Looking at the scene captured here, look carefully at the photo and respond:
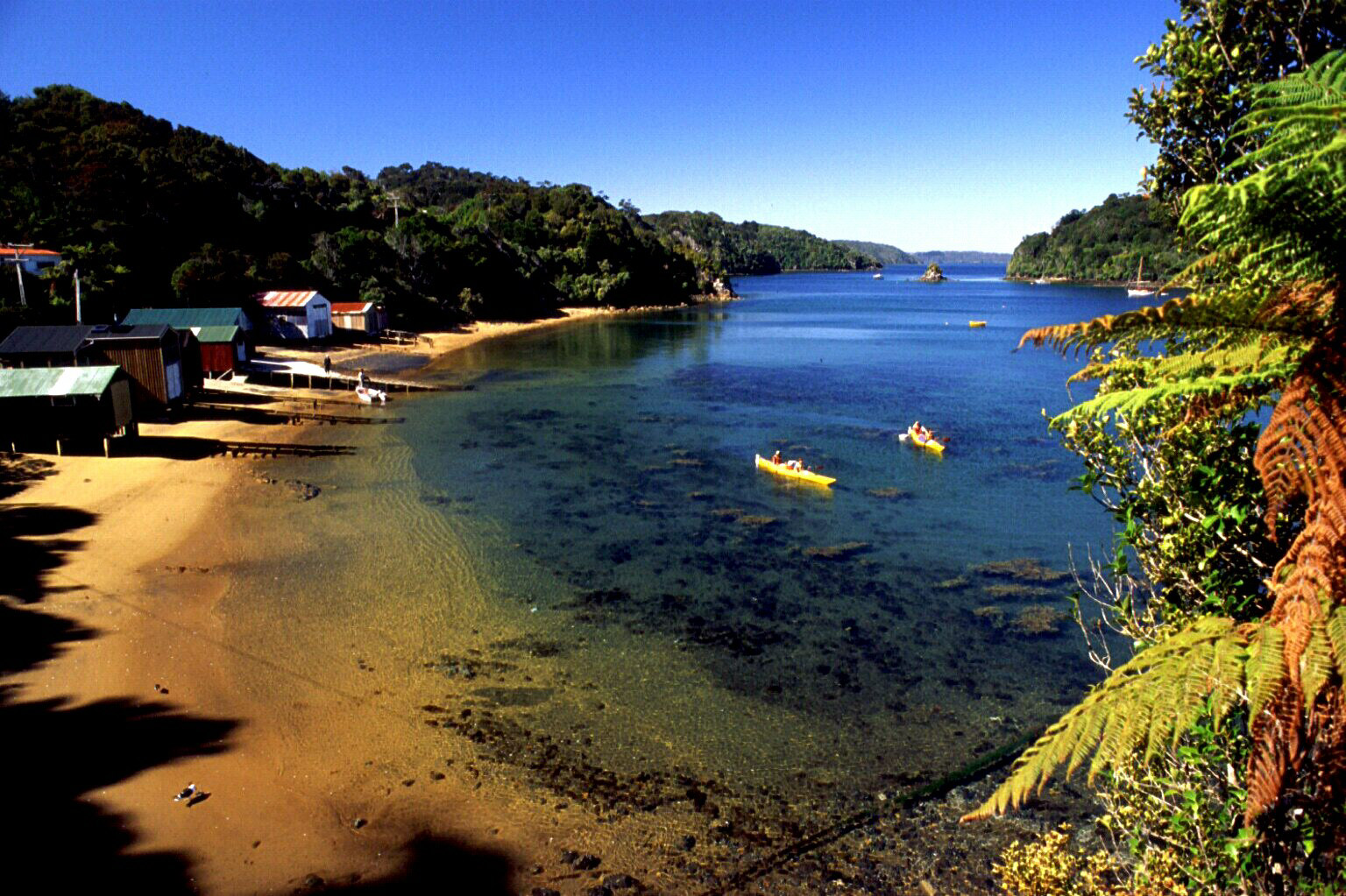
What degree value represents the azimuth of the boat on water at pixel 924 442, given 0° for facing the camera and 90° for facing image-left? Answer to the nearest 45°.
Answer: approximately 315°

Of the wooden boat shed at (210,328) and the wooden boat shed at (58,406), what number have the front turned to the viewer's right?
2

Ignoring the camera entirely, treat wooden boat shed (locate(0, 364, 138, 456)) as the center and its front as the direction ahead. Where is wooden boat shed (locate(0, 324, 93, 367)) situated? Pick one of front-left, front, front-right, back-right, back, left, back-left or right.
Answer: left

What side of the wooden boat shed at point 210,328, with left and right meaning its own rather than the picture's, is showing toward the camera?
right

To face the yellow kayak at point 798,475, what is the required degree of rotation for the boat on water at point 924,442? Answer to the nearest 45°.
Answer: approximately 90° to its right

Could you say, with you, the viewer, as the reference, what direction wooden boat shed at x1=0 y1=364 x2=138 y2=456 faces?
facing to the right of the viewer

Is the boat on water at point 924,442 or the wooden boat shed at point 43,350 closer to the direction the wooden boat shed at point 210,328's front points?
the boat on water
